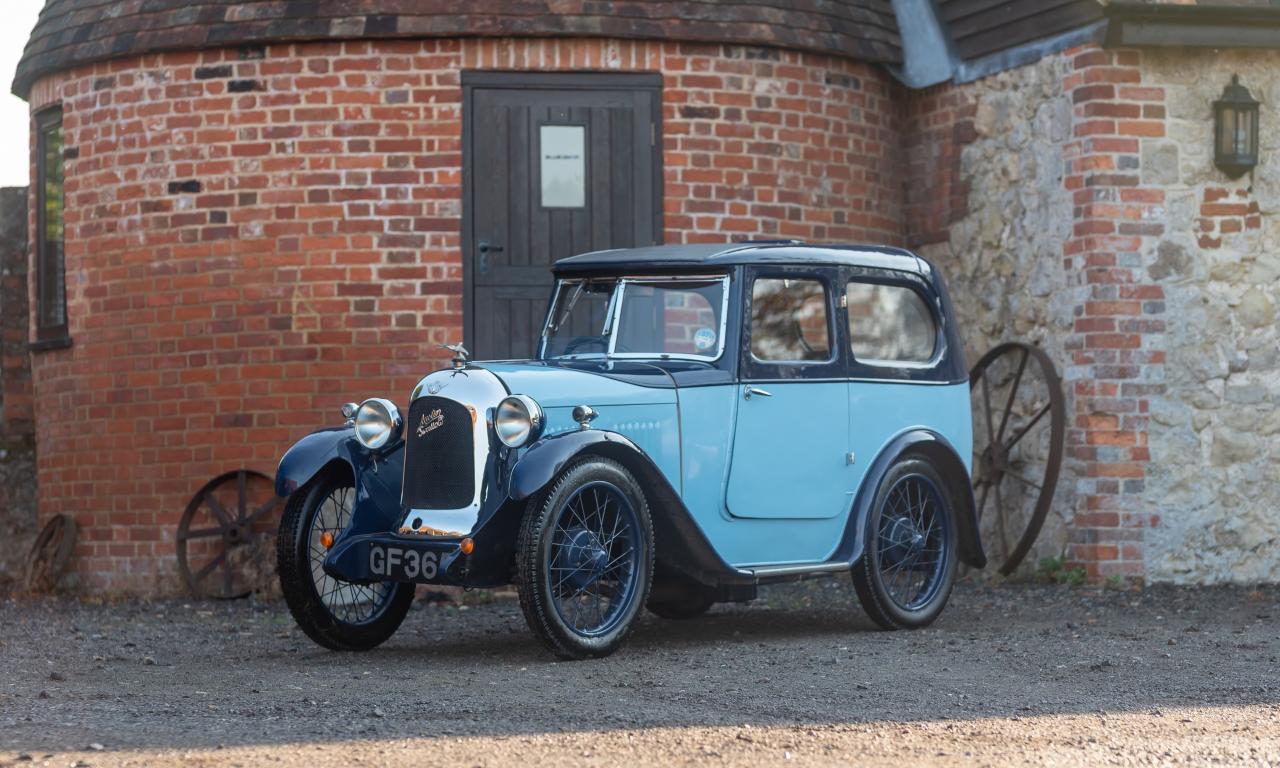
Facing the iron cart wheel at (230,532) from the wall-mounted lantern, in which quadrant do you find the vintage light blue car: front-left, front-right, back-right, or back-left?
front-left

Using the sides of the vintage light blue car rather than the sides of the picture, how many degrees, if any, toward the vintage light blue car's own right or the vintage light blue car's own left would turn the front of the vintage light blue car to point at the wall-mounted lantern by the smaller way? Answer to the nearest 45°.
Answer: approximately 180°

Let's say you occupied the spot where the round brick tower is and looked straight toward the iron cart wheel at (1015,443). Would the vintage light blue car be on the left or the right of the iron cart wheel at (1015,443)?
right

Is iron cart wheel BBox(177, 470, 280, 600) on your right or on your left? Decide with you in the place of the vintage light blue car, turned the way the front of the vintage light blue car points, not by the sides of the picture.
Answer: on your right

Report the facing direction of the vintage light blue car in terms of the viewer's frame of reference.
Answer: facing the viewer and to the left of the viewer

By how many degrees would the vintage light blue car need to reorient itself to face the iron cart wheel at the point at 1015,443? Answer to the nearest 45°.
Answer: approximately 180°

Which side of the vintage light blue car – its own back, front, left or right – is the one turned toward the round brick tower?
right

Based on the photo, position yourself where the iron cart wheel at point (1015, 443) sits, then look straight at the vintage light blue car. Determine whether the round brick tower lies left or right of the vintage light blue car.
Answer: right
